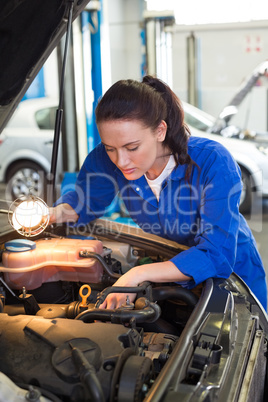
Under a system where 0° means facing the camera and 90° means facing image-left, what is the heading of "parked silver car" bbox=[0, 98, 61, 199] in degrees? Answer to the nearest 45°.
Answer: approximately 270°

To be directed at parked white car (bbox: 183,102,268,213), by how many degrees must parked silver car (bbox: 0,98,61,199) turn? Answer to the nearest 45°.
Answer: approximately 45° to its right

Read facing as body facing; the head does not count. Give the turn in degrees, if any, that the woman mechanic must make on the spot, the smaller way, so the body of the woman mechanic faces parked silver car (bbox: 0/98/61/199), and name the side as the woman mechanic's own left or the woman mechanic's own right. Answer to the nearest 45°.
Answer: approximately 135° to the woman mechanic's own right

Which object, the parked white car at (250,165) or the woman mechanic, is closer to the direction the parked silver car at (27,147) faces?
the parked white car
